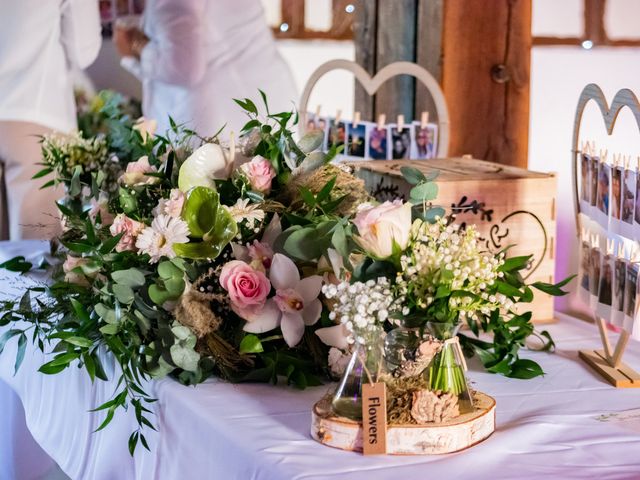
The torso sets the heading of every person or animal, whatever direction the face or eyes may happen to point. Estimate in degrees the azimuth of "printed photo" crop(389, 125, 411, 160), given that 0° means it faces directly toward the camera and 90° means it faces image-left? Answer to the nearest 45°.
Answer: approximately 0°

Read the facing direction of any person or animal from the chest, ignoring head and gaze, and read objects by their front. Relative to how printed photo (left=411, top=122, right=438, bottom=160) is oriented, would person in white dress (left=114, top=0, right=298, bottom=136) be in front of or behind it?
behind

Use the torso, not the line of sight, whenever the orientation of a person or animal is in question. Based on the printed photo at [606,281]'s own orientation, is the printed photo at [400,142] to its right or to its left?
on its right

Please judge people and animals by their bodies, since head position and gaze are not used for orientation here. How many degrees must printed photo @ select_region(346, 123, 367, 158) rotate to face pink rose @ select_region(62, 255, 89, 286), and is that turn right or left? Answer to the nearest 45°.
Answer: approximately 45° to its right

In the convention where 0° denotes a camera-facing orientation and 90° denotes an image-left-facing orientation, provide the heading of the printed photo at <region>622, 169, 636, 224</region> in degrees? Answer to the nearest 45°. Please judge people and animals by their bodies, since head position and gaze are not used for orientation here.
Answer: approximately 45°

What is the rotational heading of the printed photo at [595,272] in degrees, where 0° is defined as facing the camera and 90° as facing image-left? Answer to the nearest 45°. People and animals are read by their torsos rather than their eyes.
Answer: approximately 45°

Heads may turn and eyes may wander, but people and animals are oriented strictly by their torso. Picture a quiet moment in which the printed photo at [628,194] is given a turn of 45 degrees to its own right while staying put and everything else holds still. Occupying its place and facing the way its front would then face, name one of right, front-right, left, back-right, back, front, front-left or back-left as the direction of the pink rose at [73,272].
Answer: front

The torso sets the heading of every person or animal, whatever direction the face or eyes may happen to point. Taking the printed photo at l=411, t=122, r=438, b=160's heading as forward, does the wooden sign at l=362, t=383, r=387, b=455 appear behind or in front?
in front

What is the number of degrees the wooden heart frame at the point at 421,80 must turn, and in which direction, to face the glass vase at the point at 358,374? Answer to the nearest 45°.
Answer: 0° — it already faces it

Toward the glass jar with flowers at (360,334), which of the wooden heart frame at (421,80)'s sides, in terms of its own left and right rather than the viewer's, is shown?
front

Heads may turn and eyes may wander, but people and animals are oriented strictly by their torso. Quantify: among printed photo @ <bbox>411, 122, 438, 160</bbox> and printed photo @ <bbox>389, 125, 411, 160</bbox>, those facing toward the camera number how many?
2
